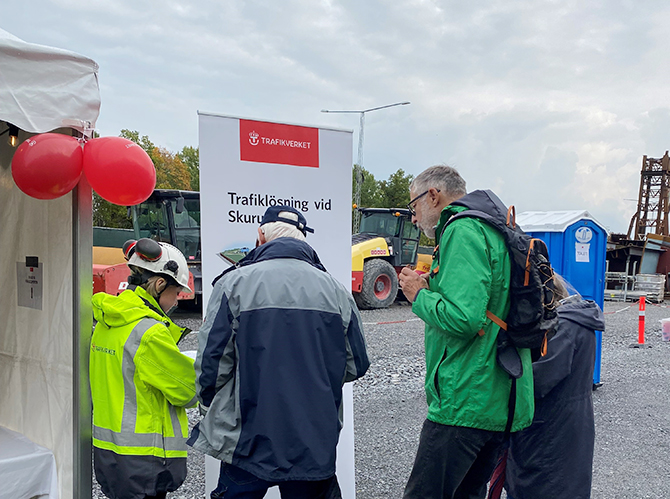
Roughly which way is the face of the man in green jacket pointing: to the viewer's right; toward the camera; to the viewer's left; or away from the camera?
to the viewer's left

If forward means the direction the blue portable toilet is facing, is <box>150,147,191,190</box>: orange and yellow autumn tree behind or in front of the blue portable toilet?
behind

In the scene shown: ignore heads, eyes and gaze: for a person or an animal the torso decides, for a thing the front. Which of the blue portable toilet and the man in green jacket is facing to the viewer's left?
the man in green jacket

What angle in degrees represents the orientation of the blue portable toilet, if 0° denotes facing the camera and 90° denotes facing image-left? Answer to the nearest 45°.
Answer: approximately 315°

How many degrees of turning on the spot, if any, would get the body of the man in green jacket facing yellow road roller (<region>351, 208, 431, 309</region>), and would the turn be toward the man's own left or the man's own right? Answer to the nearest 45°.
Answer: approximately 90° to the man's own right

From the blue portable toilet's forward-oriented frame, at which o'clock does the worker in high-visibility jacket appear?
The worker in high-visibility jacket is roughly at 2 o'clock from the blue portable toilet.

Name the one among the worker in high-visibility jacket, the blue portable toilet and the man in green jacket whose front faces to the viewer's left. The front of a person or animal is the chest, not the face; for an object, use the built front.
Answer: the man in green jacket

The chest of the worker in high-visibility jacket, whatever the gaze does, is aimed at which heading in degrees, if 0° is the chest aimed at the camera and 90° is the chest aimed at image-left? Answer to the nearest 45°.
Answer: approximately 225°

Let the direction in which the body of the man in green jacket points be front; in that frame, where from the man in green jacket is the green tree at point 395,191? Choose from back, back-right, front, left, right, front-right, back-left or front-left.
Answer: right

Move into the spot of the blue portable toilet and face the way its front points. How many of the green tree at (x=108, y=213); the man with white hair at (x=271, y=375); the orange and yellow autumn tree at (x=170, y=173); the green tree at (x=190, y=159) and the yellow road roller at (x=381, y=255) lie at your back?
4

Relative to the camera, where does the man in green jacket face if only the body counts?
to the viewer's left
